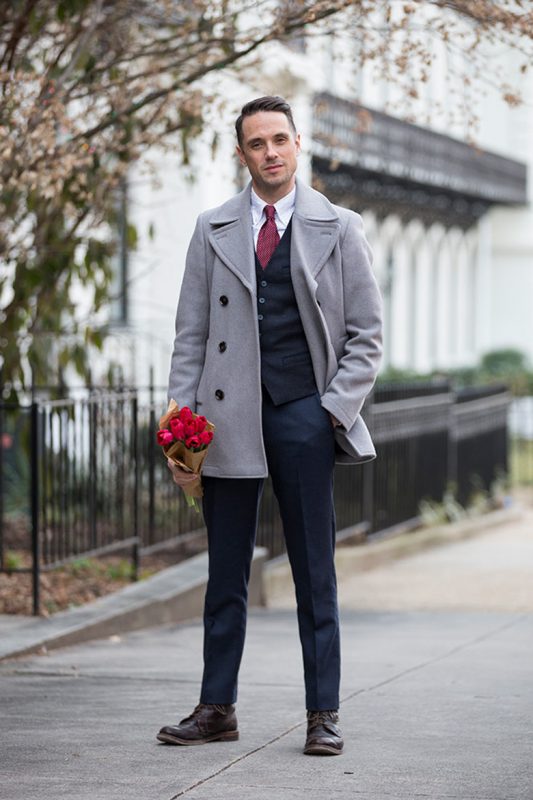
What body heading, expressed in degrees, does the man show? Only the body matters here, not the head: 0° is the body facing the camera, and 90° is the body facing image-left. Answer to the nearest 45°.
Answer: approximately 0°

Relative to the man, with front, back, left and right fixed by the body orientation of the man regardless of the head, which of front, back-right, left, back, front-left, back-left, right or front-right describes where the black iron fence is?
back
